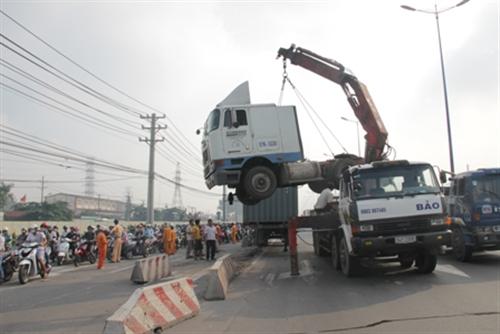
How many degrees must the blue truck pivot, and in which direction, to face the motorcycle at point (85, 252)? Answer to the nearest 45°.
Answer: approximately 135° to its right

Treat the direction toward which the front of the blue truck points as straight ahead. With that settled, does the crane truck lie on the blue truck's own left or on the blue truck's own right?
on the blue truck's own right
